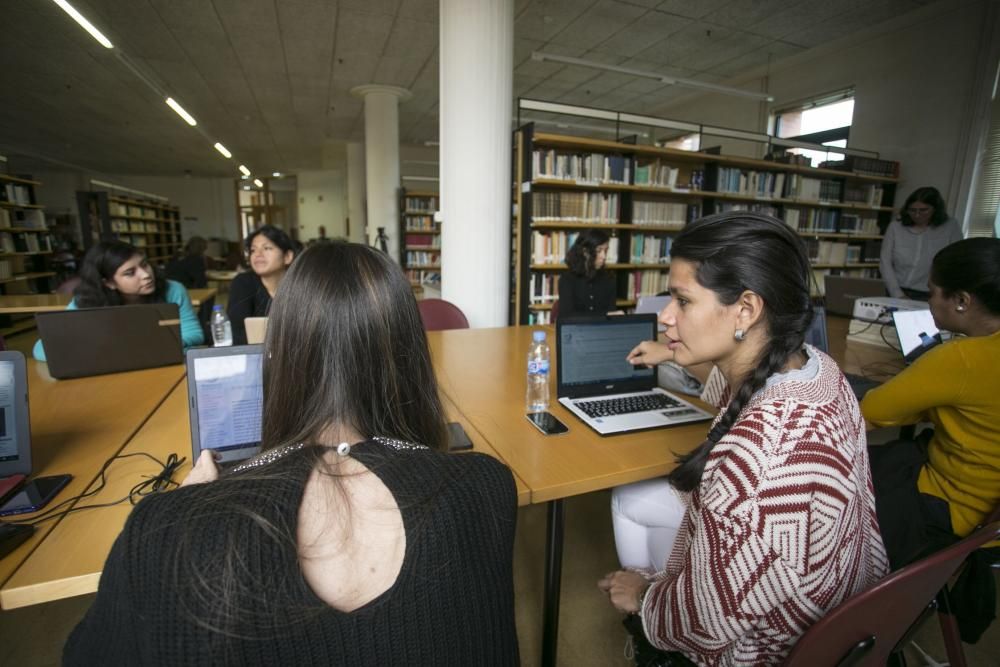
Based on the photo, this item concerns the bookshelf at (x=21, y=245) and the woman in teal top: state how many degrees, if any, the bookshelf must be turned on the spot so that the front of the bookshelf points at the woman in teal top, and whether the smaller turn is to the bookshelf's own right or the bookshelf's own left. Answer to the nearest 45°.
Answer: approximately 45° to the bookshelf's own right

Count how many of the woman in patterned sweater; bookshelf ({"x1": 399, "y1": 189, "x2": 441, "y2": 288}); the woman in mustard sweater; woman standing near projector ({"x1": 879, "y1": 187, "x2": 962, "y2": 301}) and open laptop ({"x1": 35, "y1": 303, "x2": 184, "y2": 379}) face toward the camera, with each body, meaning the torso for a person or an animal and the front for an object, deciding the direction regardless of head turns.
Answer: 2

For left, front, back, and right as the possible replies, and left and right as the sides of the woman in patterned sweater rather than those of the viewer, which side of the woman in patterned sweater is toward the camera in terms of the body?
left

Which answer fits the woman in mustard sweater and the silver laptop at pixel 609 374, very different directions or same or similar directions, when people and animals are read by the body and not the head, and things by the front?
very different directions

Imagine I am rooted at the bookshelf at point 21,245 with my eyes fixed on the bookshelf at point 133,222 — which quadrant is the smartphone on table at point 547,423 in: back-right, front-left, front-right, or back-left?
back-right

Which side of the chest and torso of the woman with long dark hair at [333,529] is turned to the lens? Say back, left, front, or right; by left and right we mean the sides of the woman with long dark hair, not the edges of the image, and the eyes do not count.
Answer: back

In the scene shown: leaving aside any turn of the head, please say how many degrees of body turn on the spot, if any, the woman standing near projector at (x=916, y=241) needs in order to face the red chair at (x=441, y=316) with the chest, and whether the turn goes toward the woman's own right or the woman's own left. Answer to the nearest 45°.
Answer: approximately 45° to the woman's own right

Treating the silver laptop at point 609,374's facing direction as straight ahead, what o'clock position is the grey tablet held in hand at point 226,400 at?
The grey tablet held in hand is roughly at 3 o'clock from the silver laptop.

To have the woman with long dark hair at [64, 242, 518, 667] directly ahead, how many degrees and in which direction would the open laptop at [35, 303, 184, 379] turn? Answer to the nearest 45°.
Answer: approximately 180°

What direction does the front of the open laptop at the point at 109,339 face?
away from the camera

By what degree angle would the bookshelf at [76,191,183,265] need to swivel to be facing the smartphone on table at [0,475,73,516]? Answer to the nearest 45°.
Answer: approximately 45° to its right
